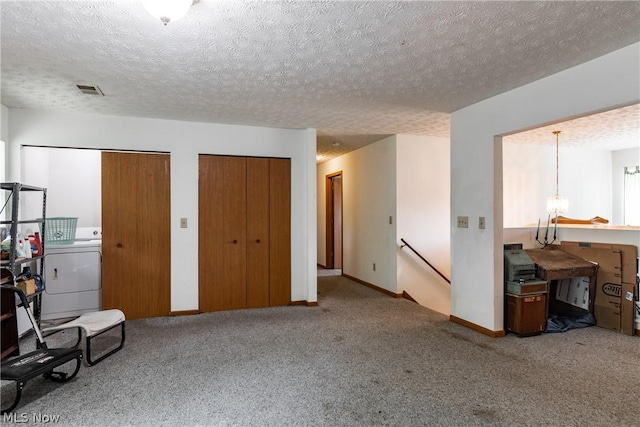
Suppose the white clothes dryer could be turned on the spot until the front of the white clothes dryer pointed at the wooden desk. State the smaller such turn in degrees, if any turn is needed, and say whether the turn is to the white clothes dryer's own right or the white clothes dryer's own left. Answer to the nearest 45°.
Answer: approximately 45° to the white clothes dryer's own left

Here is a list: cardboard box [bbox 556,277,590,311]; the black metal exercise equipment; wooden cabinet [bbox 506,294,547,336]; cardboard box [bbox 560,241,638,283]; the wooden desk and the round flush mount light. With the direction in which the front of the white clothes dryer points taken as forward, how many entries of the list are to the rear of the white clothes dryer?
0

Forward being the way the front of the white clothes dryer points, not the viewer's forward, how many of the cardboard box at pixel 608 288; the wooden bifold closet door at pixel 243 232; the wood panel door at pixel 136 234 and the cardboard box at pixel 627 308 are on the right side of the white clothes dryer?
0

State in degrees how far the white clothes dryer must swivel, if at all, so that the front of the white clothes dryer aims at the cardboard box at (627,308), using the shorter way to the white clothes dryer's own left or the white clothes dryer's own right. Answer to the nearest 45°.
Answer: approximately 45° to the white clothes dryer's own left

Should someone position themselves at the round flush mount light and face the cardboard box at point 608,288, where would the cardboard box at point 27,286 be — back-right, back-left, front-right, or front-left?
back-left

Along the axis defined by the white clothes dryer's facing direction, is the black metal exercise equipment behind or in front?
in front

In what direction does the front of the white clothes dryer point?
toward the camera

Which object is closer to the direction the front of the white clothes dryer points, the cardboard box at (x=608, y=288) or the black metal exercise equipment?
the black metal exercise equipment

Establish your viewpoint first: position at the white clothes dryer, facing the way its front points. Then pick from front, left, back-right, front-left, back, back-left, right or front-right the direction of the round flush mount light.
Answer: front

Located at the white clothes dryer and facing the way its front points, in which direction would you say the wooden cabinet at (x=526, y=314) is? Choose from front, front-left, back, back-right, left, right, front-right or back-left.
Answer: front-left

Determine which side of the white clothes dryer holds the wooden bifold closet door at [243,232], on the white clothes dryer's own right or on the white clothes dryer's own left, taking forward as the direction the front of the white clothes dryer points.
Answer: on the white clothes dryer's own left

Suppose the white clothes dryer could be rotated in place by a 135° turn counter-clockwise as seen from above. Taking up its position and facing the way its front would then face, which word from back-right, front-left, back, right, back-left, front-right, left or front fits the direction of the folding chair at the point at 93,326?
back-right

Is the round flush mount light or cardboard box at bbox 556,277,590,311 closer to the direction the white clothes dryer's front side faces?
the round flush mount light

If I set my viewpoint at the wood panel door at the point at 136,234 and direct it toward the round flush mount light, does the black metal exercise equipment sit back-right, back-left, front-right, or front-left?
front-right

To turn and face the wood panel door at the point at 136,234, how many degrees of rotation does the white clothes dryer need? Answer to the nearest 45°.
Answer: approximately 45° to its left

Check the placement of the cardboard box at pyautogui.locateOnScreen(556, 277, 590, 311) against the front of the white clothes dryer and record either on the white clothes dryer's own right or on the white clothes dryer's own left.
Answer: on the white clothes dryer's own left
